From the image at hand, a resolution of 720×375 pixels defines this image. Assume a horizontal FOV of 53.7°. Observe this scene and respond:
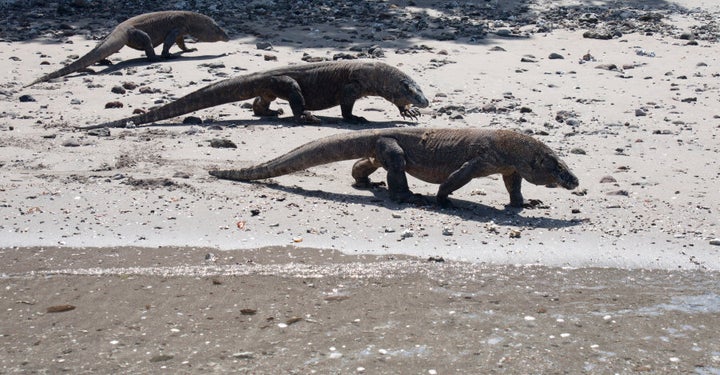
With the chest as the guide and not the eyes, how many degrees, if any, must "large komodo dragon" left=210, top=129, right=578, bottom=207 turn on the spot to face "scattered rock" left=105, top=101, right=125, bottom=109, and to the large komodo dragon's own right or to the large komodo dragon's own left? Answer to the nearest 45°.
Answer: approximately 135° to the large komodo dragon's own left

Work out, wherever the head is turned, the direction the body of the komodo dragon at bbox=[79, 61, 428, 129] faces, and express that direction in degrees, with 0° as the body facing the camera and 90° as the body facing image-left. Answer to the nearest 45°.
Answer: approximately 270°

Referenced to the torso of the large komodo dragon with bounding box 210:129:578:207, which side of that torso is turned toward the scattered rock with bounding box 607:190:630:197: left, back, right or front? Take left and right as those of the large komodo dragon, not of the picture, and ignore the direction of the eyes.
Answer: front

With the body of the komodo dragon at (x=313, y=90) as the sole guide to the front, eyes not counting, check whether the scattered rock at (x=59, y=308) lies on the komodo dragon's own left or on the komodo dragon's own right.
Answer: on the komodo dragon's own right

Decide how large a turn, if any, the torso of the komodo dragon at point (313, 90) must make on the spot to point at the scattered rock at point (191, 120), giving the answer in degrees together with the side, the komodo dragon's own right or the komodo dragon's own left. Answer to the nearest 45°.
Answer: approximately 180°

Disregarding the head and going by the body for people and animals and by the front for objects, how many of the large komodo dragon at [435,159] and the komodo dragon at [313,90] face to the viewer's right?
2

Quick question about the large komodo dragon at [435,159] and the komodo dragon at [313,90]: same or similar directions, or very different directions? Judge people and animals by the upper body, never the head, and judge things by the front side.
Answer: same or similar directions

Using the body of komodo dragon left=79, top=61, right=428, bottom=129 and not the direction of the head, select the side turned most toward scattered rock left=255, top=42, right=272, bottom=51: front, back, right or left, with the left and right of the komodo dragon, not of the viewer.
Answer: left

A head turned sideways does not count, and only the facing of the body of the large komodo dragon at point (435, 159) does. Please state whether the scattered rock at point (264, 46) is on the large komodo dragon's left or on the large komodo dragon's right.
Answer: on the large komodo dragon's left

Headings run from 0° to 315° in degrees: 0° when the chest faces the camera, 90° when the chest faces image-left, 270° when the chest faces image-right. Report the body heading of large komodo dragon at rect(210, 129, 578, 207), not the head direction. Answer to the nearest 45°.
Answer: approximately 270°

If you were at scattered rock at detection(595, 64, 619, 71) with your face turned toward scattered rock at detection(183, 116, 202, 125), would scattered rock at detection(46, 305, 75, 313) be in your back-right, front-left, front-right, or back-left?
front-left

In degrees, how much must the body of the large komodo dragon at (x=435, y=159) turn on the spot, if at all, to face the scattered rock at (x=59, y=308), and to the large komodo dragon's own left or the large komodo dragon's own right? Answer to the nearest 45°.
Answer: approximately 135° to the large komodo dragon's own right

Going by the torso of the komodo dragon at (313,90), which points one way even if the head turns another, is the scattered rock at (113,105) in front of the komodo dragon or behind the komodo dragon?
behind

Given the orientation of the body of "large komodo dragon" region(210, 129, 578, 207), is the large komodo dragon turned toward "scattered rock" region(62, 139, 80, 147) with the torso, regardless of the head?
no
